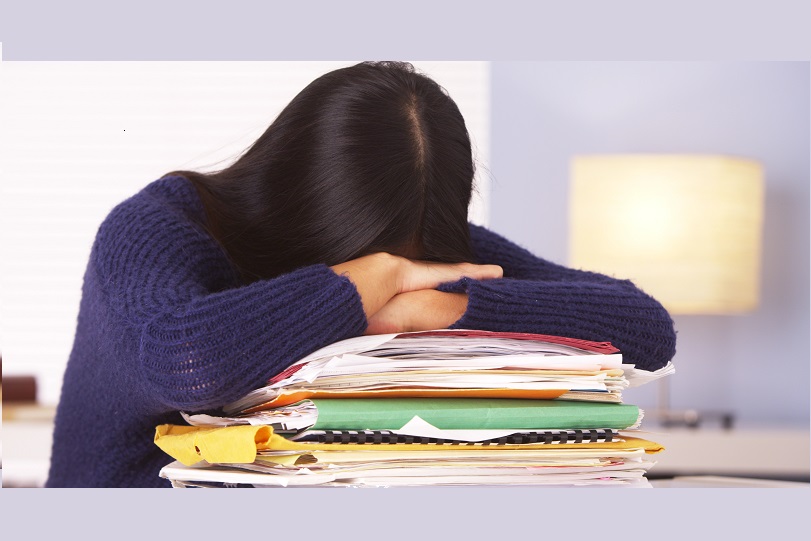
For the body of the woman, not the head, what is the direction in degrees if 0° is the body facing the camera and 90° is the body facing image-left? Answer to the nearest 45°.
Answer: approximately 315°

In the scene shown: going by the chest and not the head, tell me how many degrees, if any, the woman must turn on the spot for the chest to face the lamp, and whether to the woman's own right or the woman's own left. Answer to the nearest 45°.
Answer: approximately 90° to the woman's own left
